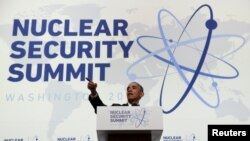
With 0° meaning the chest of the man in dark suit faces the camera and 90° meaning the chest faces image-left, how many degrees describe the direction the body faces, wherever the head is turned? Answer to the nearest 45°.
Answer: approximately 45°

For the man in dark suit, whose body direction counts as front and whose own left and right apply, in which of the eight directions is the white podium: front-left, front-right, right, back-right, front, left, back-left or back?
front-left
